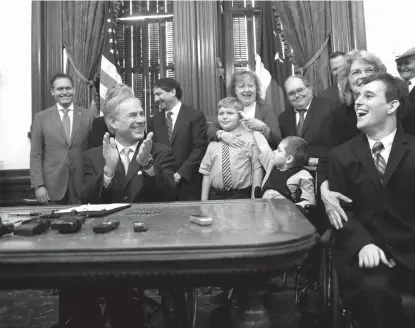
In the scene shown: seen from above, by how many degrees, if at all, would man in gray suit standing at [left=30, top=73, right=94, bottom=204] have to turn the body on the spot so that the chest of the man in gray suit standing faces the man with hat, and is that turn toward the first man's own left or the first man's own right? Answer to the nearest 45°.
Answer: approximately 45° to the first man's own left

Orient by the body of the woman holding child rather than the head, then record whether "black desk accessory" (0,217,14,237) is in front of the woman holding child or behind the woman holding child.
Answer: in front

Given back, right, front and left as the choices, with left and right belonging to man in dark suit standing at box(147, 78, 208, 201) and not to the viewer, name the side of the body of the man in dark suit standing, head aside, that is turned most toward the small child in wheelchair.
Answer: left

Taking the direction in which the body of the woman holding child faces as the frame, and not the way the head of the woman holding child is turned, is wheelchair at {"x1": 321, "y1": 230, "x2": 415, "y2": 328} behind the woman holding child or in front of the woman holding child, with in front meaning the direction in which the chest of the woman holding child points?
in front

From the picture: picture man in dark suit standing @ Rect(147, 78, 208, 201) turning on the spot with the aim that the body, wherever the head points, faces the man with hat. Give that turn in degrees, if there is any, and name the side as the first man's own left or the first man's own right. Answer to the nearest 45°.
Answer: approximately 90° to the first man's own left

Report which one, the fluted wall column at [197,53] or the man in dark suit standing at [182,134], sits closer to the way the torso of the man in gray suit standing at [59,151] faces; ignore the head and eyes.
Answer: the man in dark suit standing

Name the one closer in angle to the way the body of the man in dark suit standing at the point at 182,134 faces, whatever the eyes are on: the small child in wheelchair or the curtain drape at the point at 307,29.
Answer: the small child in wheelchair

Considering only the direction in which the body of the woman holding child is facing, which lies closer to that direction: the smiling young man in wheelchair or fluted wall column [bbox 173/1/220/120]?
the smiling young man in wheelchair

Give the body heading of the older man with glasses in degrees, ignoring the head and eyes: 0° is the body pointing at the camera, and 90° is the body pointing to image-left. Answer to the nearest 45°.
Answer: approximately 45°

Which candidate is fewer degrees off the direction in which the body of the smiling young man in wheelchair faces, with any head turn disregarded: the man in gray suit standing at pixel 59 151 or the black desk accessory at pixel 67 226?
the black desk accessory

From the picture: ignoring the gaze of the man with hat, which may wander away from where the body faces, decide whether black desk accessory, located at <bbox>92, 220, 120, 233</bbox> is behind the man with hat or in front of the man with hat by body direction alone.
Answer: in front

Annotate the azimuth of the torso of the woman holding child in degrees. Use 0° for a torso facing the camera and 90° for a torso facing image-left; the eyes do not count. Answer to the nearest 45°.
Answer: approximately 0°

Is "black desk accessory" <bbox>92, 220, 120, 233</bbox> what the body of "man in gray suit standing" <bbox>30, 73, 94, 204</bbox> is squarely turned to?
yes
